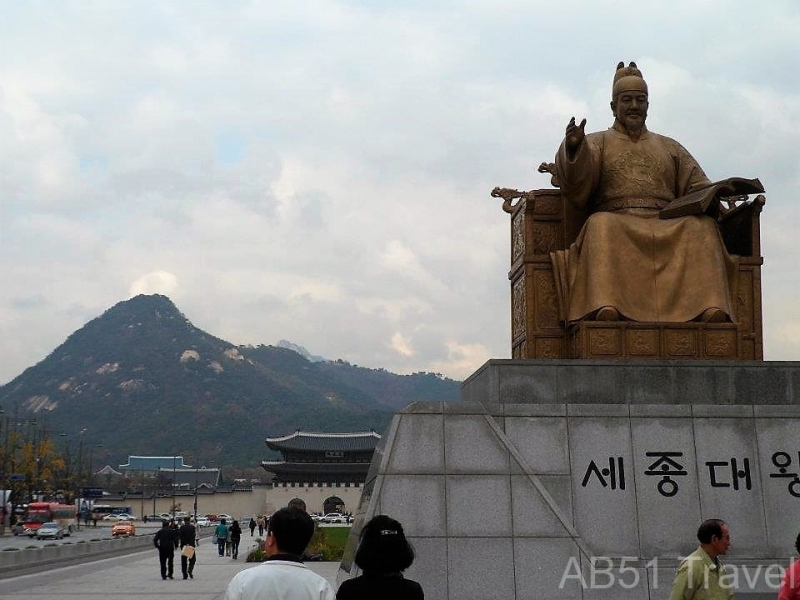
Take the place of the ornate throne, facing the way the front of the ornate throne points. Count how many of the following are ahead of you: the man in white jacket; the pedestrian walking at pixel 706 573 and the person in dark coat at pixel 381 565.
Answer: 3

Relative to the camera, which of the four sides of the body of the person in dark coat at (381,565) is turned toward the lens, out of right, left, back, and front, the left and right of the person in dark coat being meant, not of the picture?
back

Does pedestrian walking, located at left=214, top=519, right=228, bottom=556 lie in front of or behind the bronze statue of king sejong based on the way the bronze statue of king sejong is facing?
behind

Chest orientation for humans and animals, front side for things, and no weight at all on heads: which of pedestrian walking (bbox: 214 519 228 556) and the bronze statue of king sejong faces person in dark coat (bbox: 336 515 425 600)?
the bronze statue of king sejong

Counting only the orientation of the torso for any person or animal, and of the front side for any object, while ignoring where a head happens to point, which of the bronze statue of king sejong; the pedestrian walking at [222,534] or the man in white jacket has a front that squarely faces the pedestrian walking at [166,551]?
the man in white jacket

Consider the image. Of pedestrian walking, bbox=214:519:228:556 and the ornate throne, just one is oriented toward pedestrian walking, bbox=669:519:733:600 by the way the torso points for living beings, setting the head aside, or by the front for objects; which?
the ornate throne

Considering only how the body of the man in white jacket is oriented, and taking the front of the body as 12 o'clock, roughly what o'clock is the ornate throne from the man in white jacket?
The ornate throne is roughly at 1 o'clock from the man in white jacket.

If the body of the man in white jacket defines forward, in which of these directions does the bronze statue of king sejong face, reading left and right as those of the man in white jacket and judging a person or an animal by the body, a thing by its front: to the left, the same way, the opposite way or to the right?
the opposite way

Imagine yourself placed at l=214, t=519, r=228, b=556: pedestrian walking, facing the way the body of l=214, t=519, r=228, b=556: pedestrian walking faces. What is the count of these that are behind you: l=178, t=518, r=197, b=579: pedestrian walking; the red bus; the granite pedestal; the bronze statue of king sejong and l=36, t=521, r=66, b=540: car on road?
3

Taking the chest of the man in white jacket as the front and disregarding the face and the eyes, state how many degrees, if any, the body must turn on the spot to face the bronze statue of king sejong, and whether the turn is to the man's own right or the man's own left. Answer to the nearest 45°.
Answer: approximately 45° to the man's own right

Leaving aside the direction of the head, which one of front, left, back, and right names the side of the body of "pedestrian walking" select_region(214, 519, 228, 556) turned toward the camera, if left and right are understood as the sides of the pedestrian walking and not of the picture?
back

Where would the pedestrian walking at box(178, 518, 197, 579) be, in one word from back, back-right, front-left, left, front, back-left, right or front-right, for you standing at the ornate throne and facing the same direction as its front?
back-right
